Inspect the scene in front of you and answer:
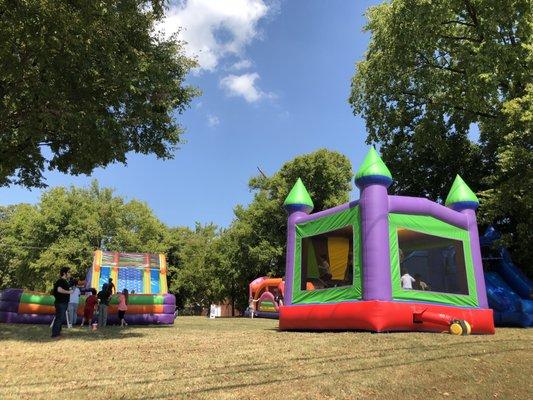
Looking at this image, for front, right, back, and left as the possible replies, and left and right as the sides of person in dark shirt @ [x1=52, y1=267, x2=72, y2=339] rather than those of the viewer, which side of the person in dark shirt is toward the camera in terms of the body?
right

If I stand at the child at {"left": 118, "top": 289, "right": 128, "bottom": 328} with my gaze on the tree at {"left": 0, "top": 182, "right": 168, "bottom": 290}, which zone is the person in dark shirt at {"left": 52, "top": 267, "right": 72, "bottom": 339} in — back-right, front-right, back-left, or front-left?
back-left

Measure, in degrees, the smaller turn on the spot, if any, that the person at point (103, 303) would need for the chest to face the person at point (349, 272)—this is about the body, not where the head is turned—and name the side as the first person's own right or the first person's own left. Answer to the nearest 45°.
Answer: approximately 135° to the first person's own right

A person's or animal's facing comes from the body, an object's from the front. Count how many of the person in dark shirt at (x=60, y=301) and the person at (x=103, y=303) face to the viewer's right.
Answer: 1

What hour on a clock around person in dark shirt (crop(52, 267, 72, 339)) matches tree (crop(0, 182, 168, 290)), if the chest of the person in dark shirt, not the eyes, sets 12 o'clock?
The tree is roughly at 9 o'clock from the person in dark shirt.

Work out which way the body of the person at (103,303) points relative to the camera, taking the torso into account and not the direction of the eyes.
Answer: away from the camera

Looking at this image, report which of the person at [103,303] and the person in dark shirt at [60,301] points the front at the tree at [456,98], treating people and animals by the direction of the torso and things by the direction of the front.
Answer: the person in dark shirt

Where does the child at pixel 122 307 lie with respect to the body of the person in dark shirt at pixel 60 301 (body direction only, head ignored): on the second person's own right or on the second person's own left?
on the second person's own left

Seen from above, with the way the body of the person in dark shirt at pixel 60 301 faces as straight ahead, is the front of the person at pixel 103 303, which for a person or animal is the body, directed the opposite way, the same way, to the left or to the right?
to the left

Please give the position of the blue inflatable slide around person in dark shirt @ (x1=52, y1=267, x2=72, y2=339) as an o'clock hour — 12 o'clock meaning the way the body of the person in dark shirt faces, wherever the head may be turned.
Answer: The blue inflatable slide is roughly at 12 o'clock from the person in dark shirt.
